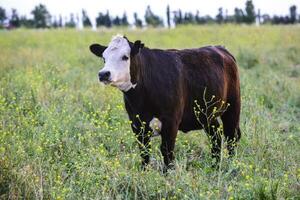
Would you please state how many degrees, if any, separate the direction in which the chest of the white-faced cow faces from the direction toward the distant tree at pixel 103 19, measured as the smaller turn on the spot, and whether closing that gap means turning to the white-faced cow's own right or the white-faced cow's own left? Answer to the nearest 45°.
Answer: approximately 135° to the white-faced cow's own right

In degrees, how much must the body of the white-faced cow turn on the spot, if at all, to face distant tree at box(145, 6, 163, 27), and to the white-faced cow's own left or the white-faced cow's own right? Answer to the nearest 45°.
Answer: approximately 135° to the white-faced cow's own right

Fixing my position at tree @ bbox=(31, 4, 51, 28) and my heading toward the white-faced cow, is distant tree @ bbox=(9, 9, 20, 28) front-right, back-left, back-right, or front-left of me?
back-right

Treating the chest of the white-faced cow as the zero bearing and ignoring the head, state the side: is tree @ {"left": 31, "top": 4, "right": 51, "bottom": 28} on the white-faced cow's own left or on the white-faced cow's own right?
on the white-faced cow's own right

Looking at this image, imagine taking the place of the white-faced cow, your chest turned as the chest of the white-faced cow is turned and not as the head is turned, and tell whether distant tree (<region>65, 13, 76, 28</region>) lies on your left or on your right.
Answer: on your right

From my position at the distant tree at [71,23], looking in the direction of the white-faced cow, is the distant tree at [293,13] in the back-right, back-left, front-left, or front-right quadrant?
front-left
